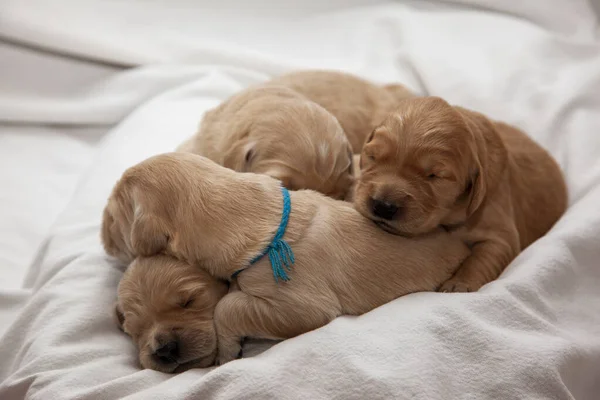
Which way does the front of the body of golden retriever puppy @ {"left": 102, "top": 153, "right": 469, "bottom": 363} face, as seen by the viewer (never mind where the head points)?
to the viewer's left

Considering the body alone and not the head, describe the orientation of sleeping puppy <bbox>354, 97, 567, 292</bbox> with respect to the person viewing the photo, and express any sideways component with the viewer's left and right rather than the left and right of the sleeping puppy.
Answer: facing the viewer and to the left of the viewer
